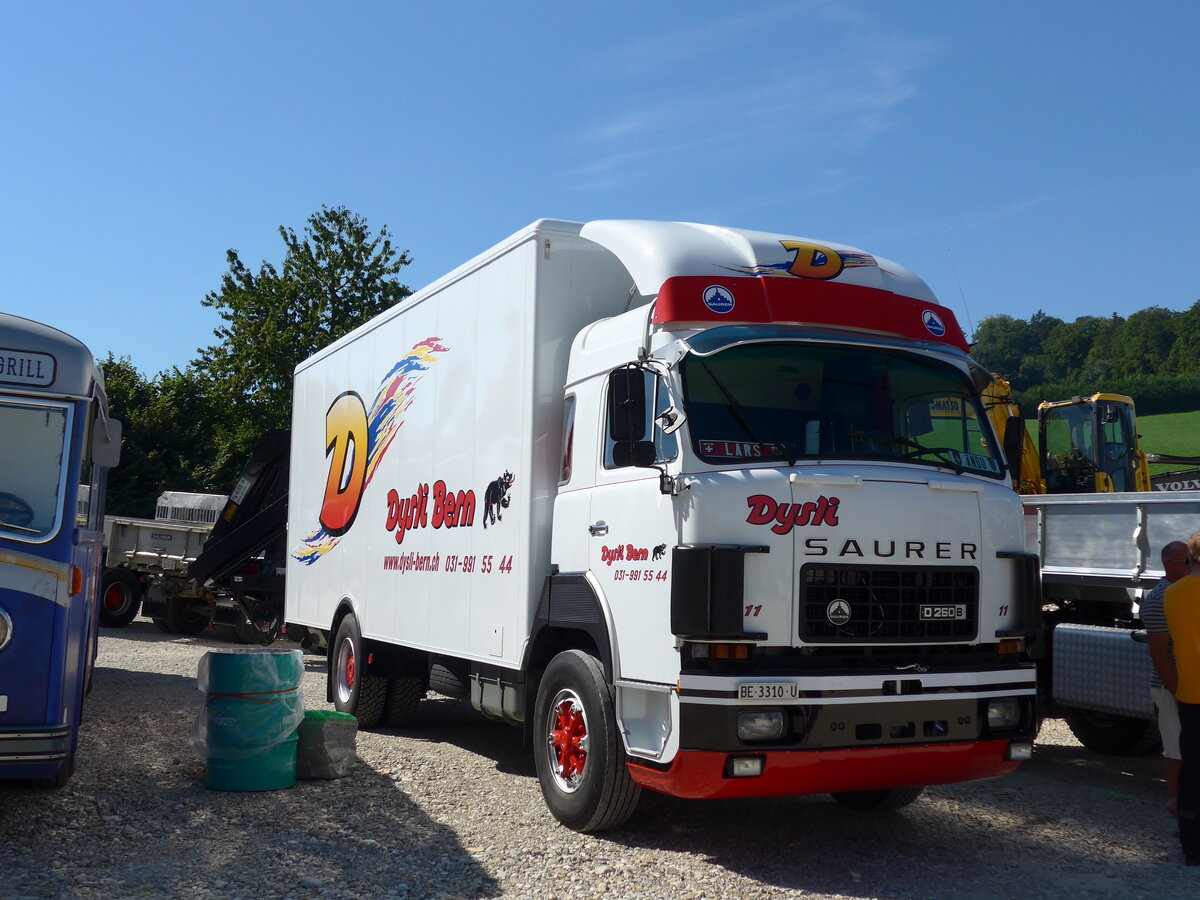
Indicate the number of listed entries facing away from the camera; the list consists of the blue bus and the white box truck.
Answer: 0

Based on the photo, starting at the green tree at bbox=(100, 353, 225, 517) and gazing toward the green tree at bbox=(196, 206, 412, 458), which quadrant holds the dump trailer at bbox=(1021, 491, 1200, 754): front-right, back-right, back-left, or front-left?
front-right

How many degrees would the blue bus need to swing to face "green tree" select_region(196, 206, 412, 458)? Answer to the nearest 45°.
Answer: approximately 180°

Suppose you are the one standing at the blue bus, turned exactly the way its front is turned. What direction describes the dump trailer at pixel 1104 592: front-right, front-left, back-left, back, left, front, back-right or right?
left

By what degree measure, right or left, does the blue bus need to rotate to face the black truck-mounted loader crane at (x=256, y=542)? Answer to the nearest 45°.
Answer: approximately 180°

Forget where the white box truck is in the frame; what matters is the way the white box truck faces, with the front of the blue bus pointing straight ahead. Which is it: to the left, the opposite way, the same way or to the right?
the same way

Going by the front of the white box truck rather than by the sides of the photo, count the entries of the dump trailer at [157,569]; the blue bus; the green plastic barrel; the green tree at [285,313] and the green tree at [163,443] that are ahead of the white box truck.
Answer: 0

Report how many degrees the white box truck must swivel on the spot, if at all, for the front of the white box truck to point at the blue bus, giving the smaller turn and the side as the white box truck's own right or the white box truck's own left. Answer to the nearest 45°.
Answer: approximately 135° to the white box truck's own right

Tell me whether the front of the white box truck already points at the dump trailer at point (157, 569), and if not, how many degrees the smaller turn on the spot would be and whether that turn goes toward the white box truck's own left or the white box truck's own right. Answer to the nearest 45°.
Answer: approximately 180°

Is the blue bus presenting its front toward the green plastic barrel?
no

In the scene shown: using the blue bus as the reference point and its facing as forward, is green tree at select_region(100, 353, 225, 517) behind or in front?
behind

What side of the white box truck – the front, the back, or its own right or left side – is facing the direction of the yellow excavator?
left

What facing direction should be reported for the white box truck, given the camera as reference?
facing the viewer and to the right of the viewer

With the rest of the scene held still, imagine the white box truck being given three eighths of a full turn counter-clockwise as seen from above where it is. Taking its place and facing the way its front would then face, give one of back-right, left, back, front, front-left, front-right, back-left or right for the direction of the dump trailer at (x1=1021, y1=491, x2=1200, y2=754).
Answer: front-right

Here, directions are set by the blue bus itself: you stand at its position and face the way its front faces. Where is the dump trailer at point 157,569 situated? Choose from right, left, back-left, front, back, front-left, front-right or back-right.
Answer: back

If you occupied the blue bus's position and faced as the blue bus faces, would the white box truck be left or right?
on its left

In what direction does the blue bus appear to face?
toward the camera

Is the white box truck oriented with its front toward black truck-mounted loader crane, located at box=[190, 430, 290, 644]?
no
